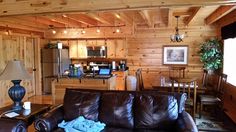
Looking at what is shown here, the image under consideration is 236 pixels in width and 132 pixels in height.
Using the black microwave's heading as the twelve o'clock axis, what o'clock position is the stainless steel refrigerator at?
The stainless steel refrigerator is roughly at 3 o'clock from the black microwave.

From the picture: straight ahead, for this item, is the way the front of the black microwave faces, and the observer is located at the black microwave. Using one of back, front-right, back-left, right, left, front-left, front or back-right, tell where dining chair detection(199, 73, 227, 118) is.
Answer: front-left

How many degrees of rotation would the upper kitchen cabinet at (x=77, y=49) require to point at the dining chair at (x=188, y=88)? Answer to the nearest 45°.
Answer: approximately 45° to its left

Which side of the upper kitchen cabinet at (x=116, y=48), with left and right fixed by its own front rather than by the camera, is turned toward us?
front

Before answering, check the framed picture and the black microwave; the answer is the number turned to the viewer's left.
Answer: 0

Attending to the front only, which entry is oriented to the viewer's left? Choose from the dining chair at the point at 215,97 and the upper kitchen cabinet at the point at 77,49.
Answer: the dining chair

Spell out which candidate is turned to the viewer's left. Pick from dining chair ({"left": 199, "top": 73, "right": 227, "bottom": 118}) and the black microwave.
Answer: the dining chair

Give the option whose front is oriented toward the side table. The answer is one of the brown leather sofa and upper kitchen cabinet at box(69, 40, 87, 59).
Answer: the upper kitchen cabinet

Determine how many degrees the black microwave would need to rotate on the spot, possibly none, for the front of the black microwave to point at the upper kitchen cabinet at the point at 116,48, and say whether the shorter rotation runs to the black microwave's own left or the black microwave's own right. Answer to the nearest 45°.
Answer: approximately 90° to the black microwave's own left

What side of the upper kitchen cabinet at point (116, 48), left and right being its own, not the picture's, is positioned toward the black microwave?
right

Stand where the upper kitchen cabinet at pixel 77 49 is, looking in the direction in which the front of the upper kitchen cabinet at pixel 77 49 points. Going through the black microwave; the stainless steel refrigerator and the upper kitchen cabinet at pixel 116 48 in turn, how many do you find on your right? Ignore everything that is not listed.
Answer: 1

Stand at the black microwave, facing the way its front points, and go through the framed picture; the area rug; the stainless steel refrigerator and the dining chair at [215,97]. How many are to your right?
1

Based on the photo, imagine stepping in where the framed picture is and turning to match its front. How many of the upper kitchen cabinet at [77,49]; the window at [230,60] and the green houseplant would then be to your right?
1

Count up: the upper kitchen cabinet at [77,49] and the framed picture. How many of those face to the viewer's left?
0

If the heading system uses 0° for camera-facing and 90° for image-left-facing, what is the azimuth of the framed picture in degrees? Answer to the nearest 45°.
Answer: approximately 0°

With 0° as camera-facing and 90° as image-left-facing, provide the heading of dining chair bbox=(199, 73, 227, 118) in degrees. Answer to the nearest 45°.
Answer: approximately 90°
